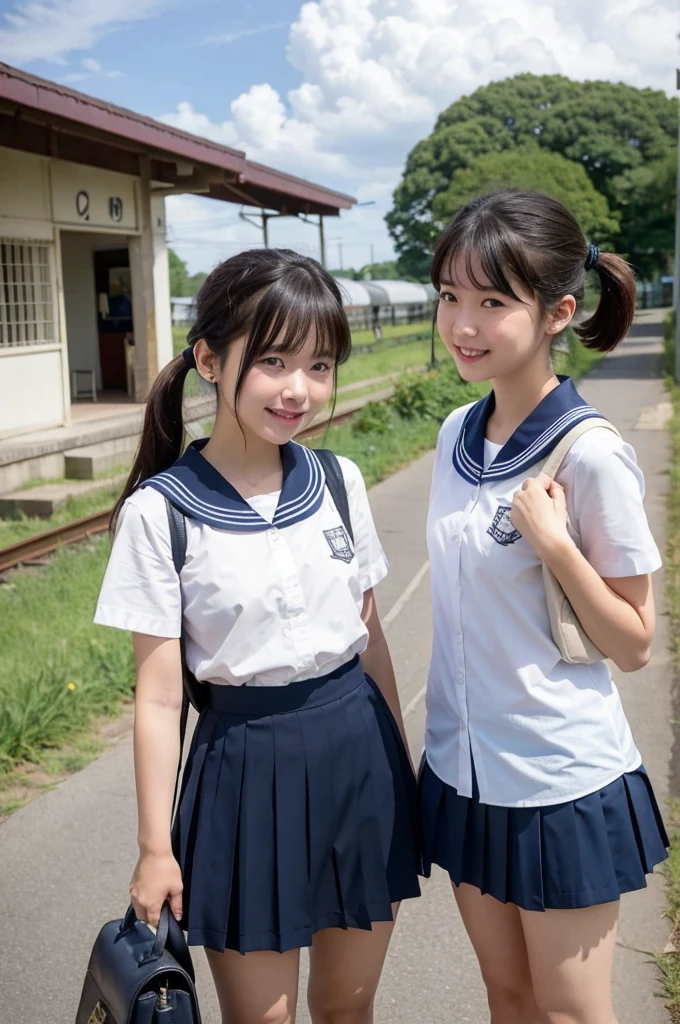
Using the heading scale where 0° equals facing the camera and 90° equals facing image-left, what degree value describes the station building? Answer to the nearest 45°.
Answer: approximately 315°

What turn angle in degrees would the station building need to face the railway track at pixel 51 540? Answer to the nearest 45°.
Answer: approximately 45° to its right

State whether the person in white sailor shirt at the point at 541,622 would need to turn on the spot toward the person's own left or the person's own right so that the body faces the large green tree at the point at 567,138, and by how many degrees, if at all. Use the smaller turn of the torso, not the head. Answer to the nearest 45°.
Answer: approximately 135° to the person's own right

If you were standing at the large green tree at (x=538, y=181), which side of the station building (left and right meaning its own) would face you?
left

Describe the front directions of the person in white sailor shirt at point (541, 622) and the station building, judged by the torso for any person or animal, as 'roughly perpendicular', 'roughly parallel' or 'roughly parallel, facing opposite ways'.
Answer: roughly perpendicular

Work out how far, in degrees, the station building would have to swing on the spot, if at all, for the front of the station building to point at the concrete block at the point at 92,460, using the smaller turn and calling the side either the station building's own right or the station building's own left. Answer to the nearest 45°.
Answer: approximately 45° to the station building's own right

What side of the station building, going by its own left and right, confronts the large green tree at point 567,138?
left

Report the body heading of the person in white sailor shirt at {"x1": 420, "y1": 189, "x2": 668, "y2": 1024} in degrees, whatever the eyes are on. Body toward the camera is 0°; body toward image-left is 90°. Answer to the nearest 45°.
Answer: approximately 45°

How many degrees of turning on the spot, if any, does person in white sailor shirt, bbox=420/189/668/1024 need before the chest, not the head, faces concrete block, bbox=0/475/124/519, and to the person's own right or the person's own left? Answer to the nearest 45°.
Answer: approximately 90° to the person's own right

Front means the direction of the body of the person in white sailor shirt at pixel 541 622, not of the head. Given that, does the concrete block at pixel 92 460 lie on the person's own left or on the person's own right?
on the person's own right
